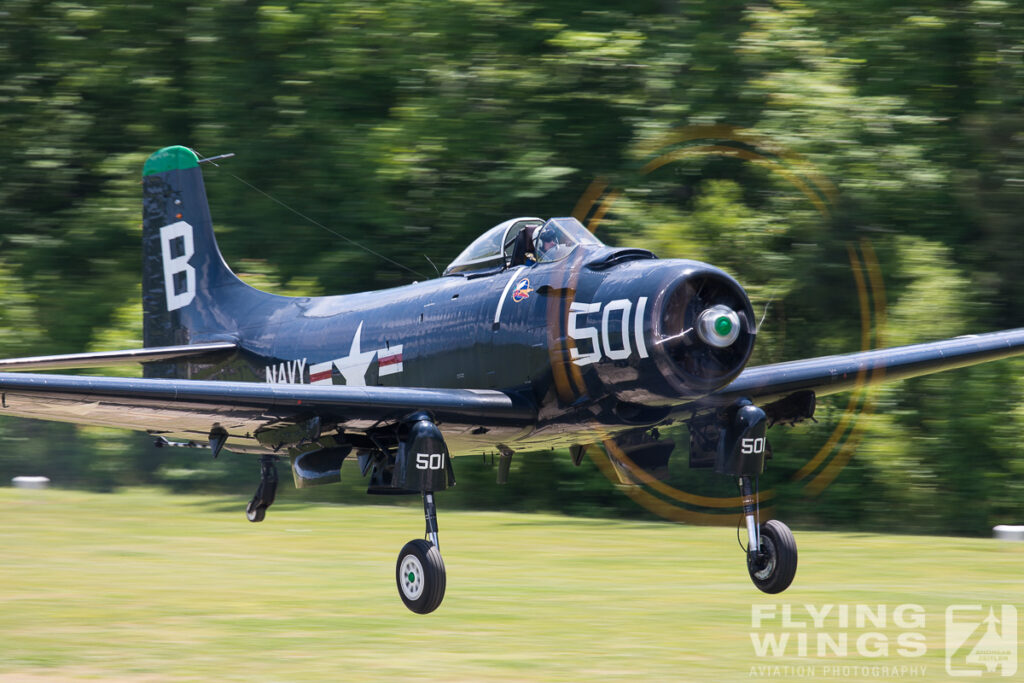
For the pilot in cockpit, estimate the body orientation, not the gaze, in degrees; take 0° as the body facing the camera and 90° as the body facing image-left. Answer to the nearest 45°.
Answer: approximately 315°

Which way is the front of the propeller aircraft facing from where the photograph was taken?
facing the viewer and to the right of the viewer
